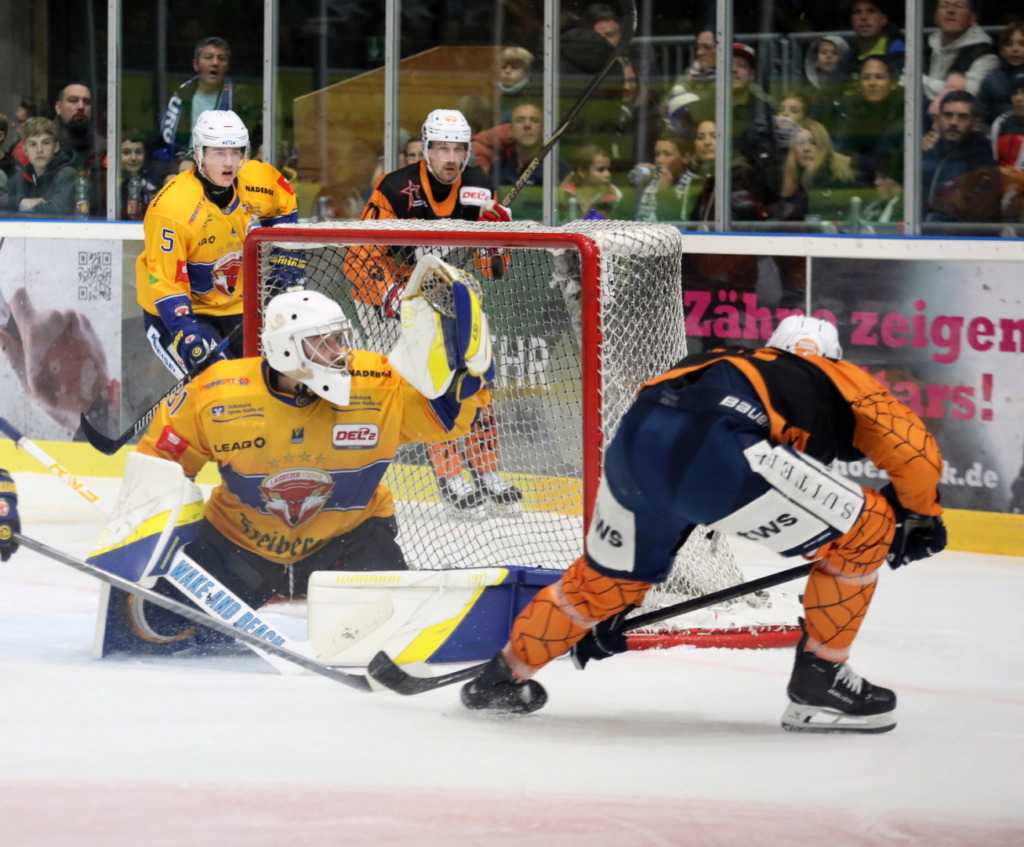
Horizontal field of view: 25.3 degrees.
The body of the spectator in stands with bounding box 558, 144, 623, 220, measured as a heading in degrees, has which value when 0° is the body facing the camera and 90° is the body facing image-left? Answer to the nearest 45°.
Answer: approximately 0°

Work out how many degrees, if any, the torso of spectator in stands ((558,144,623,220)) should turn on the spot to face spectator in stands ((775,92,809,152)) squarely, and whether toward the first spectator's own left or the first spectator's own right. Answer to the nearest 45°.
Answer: approximately 45° to the first spectator's own left

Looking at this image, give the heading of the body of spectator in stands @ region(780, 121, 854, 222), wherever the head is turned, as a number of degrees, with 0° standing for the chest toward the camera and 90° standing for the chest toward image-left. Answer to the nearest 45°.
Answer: approximately 45°

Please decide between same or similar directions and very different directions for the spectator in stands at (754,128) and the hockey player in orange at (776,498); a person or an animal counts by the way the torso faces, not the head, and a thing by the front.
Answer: very different directions

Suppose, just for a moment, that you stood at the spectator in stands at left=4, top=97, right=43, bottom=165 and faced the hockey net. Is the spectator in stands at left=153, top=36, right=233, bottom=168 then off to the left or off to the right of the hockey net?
left

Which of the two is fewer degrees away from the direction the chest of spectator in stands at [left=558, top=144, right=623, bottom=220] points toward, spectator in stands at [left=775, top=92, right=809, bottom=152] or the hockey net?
the hockey net

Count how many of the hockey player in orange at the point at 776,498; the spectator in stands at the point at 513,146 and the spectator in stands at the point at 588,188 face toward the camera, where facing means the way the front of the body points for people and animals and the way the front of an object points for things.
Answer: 2

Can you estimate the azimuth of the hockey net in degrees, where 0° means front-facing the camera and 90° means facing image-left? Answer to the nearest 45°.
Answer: approximately 45°
